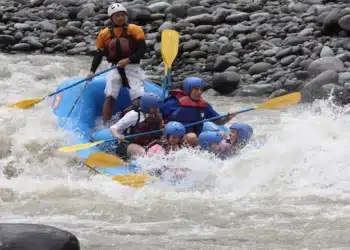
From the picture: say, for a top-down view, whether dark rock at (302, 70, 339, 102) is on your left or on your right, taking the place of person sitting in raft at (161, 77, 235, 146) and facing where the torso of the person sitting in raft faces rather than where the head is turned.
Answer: on your left

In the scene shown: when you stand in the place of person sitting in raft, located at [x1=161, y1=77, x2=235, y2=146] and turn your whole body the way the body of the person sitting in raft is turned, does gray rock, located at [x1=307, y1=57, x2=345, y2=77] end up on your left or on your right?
on your left
